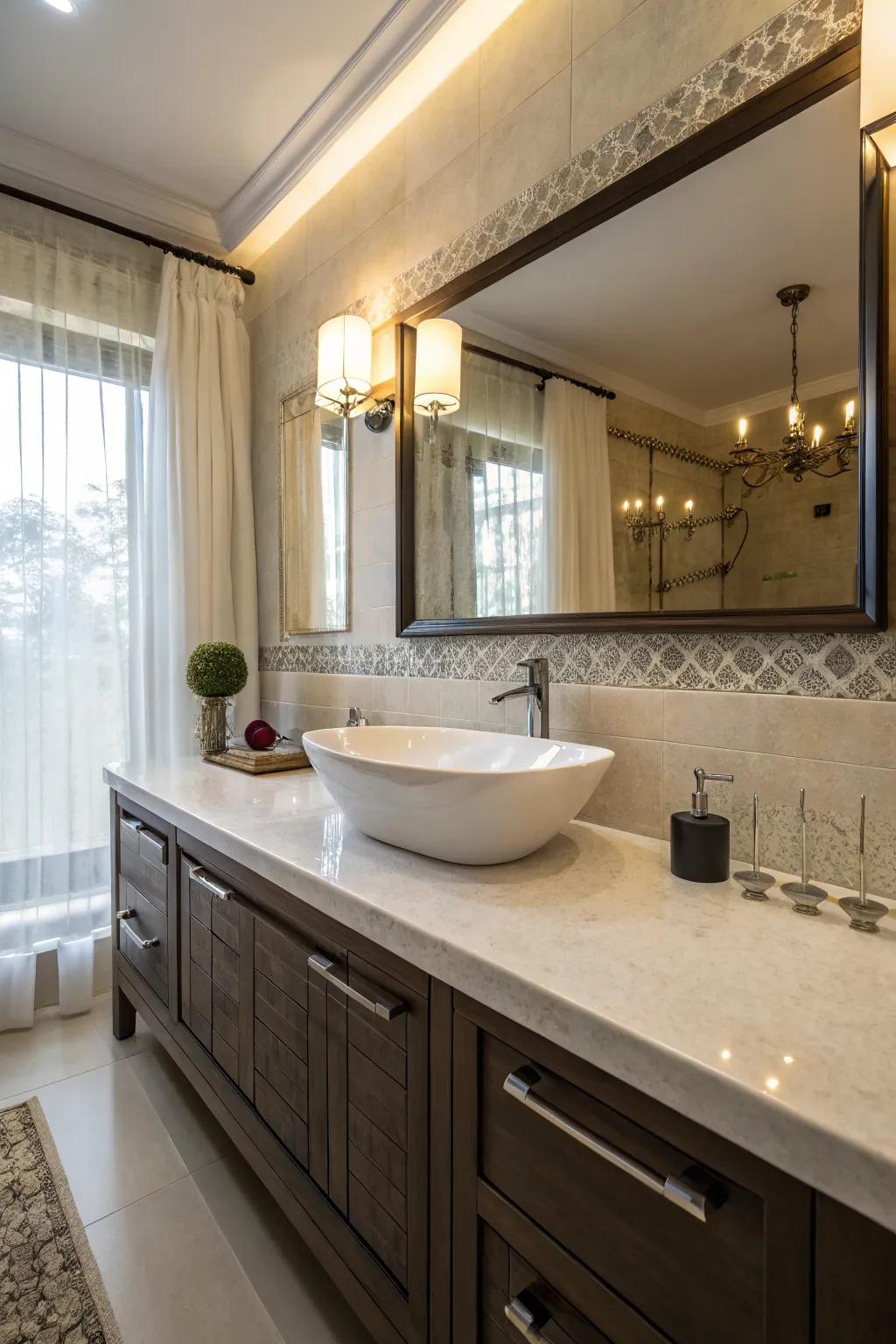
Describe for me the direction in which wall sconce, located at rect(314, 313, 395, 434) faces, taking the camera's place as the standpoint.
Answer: facing the viewer and to the left of the viewer

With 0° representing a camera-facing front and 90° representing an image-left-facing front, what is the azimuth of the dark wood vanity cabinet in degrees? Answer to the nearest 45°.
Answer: approximately 45°

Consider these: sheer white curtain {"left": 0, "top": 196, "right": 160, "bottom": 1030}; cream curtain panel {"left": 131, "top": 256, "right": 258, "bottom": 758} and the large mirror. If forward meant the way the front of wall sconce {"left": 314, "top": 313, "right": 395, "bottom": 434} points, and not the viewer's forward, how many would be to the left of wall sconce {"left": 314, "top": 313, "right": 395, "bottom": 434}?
1
